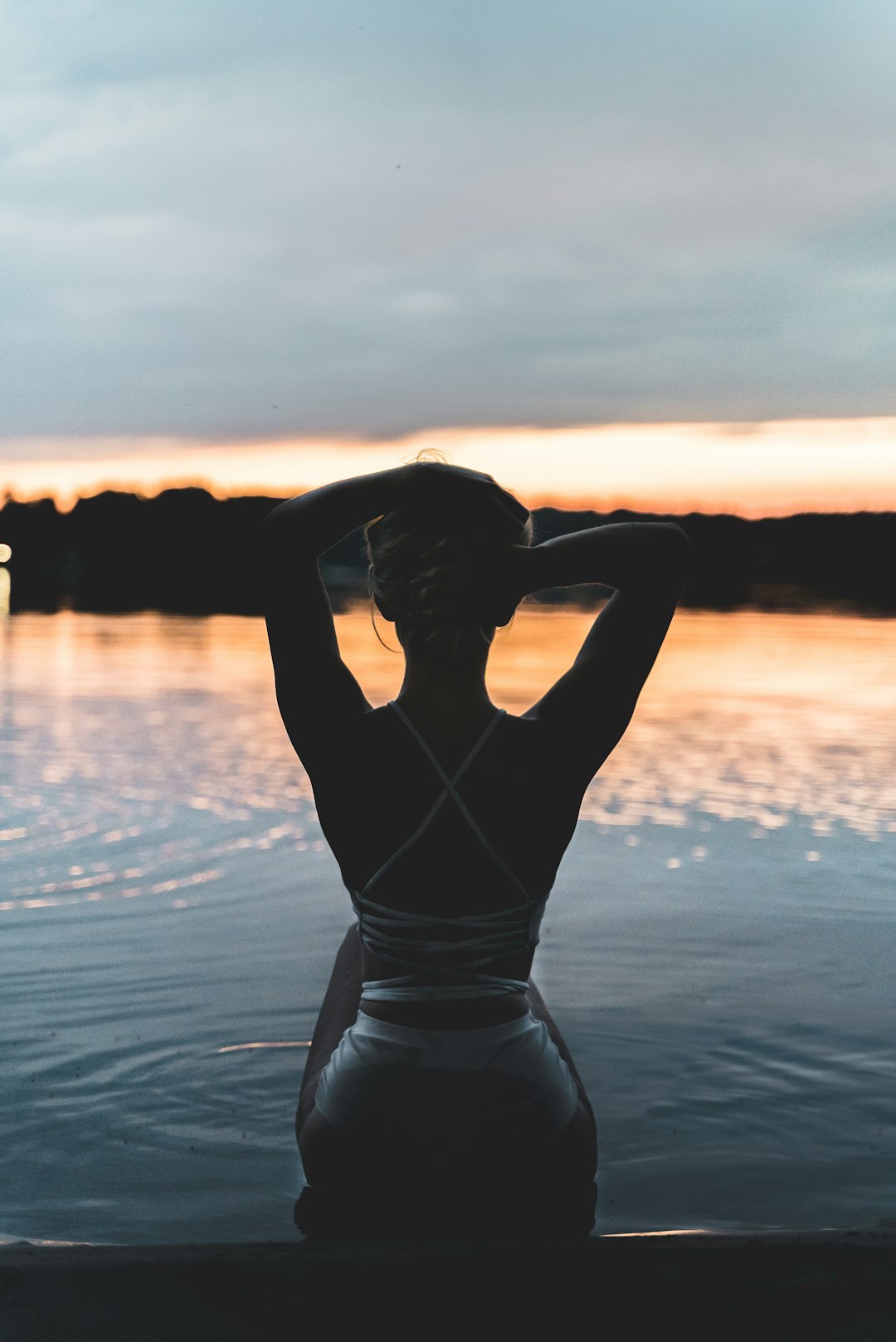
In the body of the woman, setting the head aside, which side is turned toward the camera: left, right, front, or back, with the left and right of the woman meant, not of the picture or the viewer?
back

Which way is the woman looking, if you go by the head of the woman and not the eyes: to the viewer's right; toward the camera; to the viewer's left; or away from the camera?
away from the camera
